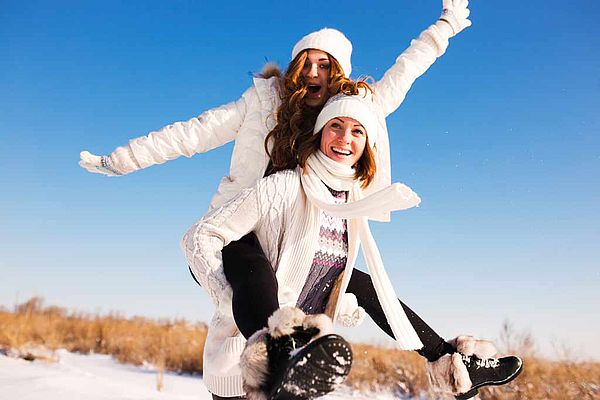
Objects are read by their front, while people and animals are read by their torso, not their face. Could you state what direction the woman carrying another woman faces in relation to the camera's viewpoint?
facing the viewer and to the right of the viewer
